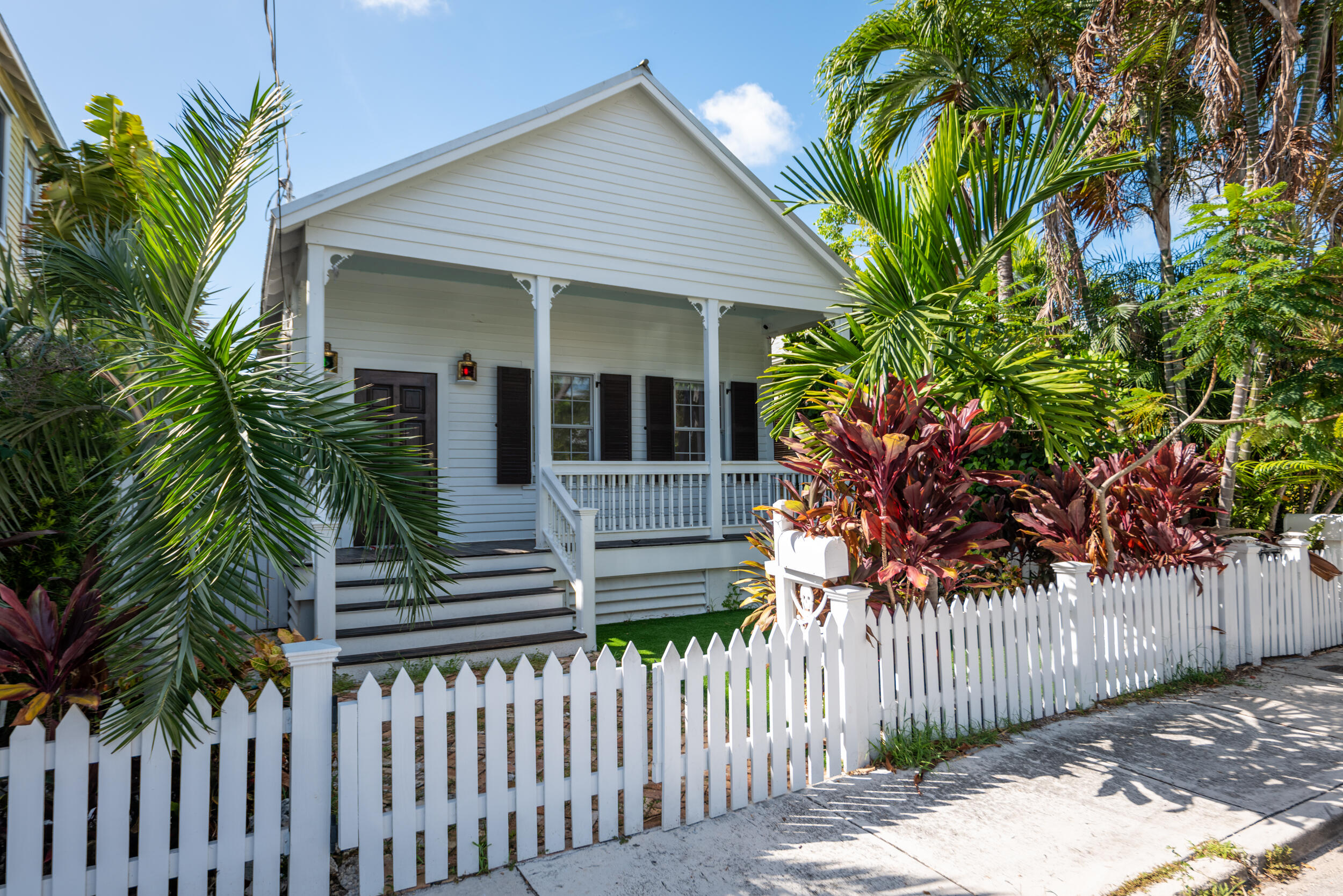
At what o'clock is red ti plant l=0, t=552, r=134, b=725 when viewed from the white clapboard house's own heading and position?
The red ti plant is roughly at 2 o'clock from the white clapboard house.

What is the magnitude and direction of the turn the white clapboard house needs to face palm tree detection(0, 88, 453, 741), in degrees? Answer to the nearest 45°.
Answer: approximately 45° to its right

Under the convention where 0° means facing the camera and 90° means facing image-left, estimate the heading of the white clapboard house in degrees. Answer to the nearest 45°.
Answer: approximately 315°
